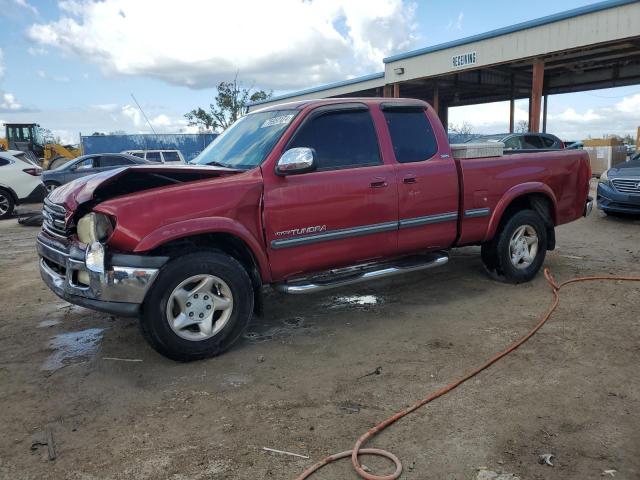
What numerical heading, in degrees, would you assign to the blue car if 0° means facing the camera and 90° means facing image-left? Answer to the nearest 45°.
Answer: approximately 45°

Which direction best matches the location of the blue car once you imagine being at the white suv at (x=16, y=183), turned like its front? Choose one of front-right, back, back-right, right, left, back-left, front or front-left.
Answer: back-left

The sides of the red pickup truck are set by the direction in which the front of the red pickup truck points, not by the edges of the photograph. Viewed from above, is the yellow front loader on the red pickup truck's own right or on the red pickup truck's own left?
on the red pickup truck's own right

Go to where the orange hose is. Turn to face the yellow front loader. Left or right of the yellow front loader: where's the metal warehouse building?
right

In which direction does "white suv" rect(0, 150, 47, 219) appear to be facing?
to the viewer's left

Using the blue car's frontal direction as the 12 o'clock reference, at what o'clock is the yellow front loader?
The yellow front loader is roughly at 2 o'clock from the blue car.

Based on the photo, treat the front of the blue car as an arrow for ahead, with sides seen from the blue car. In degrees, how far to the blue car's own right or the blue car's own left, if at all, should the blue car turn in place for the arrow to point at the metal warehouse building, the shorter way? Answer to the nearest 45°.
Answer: approximately 135° to the blue car's own right

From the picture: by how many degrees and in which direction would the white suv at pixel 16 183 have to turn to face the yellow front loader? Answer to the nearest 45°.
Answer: approximately 90° to its right

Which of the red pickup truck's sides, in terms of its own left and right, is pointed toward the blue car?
back
